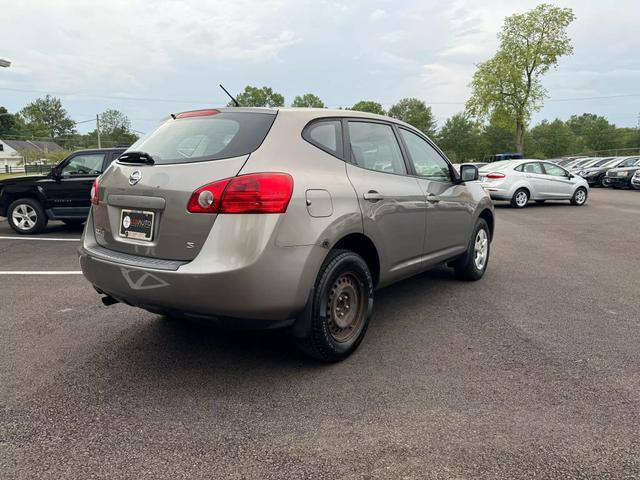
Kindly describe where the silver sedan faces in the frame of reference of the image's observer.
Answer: facing away from the viewer and to the right of the viewer

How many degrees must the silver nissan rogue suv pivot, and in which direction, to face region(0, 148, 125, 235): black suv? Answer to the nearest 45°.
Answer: approximately 90° to its left

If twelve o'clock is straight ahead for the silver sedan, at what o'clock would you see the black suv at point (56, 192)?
The black suv is roughly at 6 o'clock from the silver sedan.

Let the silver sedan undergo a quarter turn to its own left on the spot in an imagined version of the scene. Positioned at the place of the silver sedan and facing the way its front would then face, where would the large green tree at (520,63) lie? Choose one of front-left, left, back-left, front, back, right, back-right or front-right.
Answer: front-right

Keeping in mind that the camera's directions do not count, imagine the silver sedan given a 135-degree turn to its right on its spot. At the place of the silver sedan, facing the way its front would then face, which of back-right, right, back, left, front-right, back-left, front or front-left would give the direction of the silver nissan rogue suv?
front

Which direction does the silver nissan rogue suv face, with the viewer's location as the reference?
facing away from the viewer and to the right of the viewer
